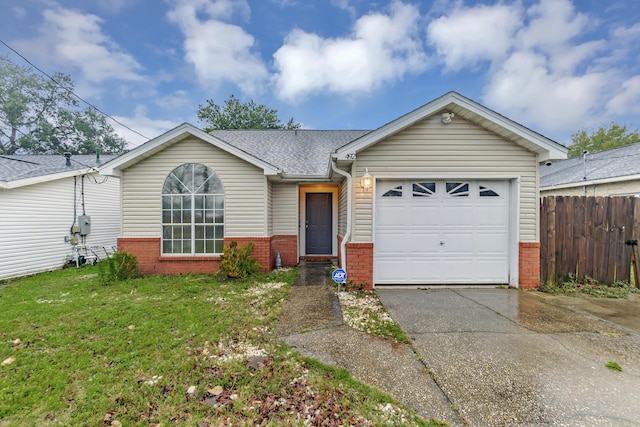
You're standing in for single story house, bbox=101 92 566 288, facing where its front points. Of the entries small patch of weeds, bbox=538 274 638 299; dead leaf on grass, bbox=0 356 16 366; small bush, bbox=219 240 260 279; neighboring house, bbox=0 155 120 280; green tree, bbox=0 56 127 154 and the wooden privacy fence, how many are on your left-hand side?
2

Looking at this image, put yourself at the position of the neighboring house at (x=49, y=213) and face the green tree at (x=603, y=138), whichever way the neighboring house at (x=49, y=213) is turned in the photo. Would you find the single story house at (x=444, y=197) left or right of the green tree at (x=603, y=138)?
right

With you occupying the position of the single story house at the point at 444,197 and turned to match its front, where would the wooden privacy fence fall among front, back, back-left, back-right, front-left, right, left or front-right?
left

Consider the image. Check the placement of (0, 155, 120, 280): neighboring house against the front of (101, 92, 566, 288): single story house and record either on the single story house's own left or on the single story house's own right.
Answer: on the single story house's own right

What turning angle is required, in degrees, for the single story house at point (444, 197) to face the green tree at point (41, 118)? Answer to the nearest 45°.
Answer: approximately 135° to its right

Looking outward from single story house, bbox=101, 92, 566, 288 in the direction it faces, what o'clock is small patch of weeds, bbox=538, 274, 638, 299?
The small patch of weeds is roughly at 9 o'clock from the single story house.

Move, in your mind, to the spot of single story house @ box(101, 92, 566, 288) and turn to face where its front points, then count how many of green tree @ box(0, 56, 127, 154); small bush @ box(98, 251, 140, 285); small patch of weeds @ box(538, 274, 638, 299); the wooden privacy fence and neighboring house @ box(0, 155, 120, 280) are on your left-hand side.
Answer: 2

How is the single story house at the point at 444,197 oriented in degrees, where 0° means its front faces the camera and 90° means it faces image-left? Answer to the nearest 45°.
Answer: approximately 0°

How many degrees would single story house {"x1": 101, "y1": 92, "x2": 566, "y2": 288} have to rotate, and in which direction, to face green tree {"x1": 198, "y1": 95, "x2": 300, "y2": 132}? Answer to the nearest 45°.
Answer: approximately 135° to its right

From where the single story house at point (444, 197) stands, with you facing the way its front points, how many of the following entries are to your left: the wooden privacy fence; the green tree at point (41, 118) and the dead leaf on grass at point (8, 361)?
1

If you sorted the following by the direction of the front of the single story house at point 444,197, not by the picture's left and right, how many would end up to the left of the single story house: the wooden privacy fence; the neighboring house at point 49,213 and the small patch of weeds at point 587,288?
2

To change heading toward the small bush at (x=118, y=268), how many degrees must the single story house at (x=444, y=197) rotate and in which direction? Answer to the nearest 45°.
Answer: approximately 90° to its right
